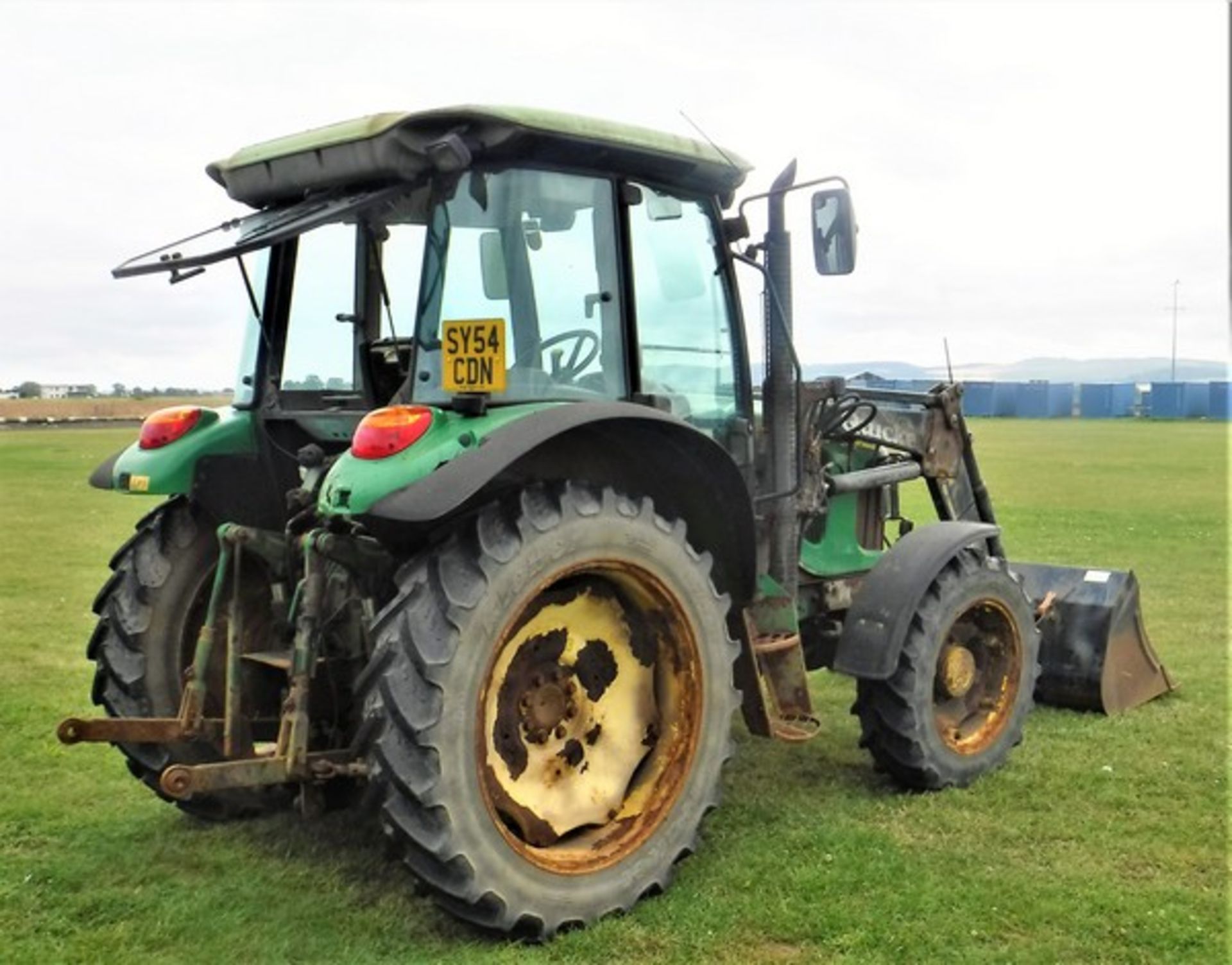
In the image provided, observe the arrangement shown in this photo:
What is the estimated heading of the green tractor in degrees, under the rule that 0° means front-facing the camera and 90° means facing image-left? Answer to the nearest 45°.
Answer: approximately 225°
